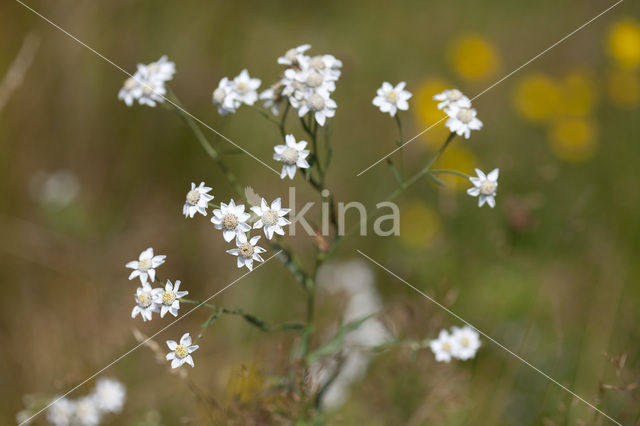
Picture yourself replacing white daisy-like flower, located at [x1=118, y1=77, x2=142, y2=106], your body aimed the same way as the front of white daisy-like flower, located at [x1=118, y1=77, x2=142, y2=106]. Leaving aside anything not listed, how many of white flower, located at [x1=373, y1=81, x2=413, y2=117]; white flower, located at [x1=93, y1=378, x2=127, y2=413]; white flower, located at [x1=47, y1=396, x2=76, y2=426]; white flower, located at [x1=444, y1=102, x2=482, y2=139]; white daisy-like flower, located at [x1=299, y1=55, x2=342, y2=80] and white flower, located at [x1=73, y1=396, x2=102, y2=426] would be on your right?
3

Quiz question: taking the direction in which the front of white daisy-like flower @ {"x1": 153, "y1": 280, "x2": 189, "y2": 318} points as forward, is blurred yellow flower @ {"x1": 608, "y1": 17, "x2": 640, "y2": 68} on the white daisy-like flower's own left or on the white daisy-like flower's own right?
on the white daisy-like flower's own left

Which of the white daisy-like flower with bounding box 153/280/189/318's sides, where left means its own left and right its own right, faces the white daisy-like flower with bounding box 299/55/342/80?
left

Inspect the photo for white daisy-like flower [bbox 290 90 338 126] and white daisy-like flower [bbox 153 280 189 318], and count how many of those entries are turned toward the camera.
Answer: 2

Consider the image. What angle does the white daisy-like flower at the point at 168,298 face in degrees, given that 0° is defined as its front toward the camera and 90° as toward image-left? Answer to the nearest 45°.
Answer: approximately 0°

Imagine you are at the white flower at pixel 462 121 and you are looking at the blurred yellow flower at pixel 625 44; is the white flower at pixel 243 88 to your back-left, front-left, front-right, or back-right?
back-left

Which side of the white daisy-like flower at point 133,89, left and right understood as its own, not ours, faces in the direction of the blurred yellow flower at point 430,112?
back

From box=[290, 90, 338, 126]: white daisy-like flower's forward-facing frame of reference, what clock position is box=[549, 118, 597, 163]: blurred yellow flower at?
The blurred yellow flower is roughly at 7 o'clock from the white daisy-like flower.
